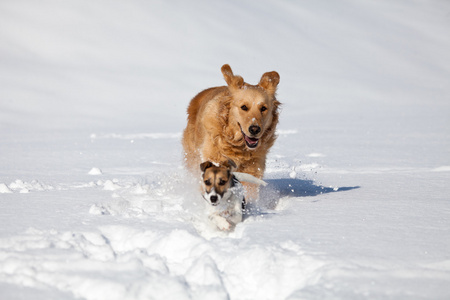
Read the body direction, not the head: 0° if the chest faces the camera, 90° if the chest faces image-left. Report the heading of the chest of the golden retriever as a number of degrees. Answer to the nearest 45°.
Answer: approximately 315°

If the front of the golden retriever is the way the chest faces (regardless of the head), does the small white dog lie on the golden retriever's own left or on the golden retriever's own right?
on the golden retriever's own right
